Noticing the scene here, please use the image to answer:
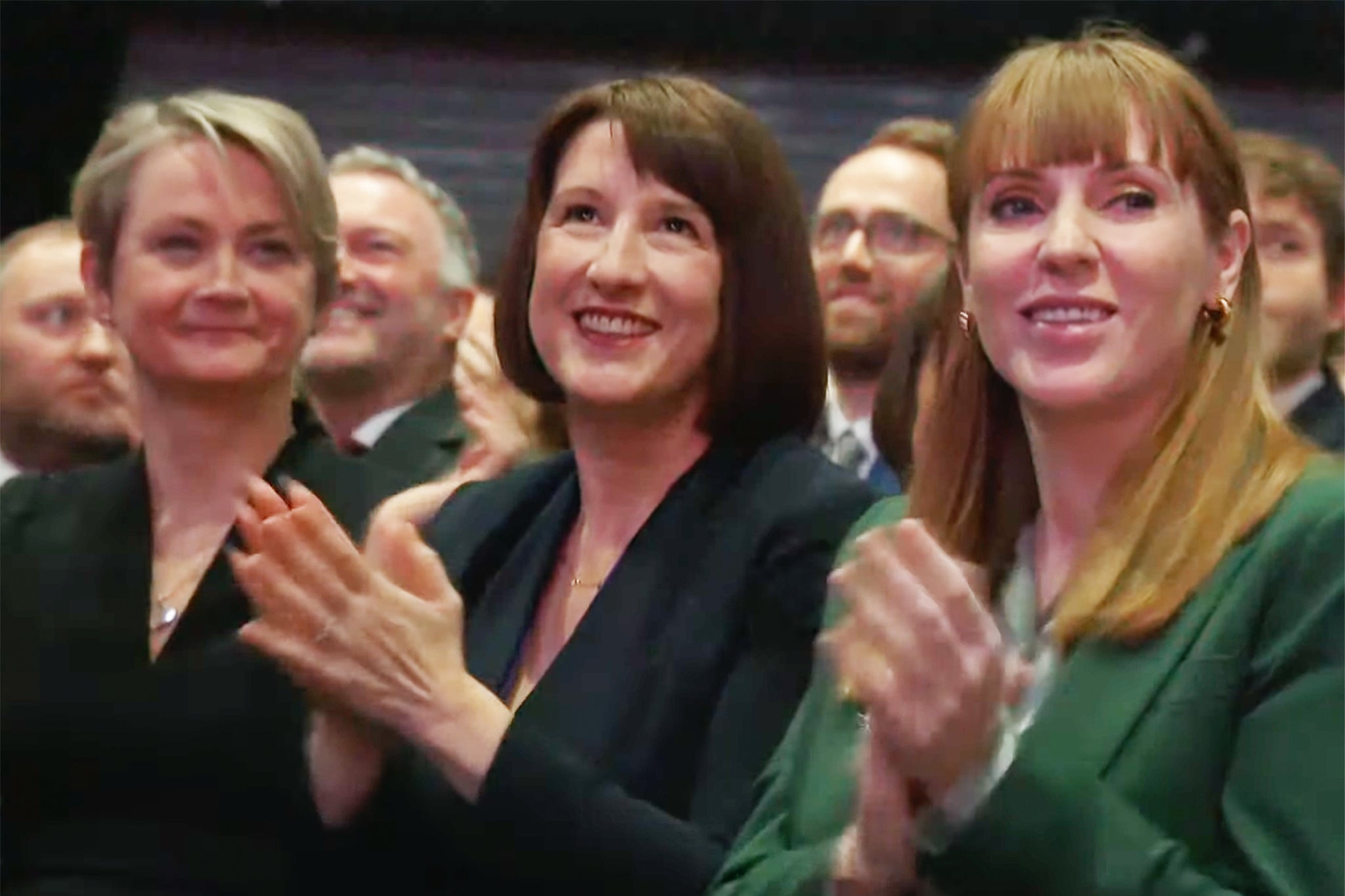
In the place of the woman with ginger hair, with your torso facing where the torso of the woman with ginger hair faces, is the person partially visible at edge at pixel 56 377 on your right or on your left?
on your right

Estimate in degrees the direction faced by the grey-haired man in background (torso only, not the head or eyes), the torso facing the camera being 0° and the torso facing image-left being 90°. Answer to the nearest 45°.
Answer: approximately 45°

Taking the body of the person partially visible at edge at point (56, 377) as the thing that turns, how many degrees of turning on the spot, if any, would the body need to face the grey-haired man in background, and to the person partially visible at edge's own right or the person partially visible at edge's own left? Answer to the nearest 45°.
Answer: approximately 90° to the person partially visible at edge's own left

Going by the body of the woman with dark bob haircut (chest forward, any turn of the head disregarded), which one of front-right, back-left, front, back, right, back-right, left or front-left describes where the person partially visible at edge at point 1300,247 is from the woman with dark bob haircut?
back

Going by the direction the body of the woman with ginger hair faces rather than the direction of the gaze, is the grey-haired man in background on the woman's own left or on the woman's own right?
on the woman's own right

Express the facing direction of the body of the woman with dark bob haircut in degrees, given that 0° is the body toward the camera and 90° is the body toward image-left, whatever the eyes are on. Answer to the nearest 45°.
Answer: approximately 45°
